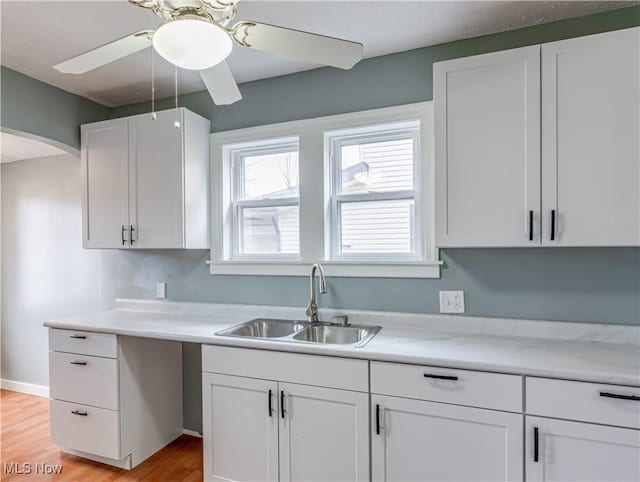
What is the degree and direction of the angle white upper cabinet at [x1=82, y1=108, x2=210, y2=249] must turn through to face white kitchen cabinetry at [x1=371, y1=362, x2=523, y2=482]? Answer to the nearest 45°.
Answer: approximately 90° to its left

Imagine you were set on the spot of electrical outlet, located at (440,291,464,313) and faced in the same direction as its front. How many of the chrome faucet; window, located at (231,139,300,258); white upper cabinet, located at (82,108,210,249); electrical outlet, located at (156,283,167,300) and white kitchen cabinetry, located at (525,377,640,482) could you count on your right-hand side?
4

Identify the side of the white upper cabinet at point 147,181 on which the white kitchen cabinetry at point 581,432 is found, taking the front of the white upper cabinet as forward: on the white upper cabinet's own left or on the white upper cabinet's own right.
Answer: on the white upper cabinet's own left

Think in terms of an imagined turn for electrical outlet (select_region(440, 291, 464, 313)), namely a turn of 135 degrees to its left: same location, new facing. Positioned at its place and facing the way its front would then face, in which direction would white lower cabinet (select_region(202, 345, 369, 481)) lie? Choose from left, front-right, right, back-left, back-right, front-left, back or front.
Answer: back

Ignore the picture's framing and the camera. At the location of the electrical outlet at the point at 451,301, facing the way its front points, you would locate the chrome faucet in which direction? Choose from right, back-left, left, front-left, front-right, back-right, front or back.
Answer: right

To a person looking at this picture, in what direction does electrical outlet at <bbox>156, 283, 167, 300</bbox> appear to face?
facing the viewer and to the left of the viewer

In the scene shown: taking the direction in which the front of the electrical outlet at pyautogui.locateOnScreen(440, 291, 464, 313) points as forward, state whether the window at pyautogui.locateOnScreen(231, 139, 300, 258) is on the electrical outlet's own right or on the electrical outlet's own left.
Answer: on the electrical outlet's own right

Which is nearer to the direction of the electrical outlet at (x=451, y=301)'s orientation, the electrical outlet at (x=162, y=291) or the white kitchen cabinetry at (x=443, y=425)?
the white kitchen cabinetry

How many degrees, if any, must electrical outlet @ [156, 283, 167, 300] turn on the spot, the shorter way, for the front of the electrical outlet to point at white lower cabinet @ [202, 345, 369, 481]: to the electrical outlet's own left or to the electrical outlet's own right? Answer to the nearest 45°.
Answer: approximately 45° to the electrical outlet's own left

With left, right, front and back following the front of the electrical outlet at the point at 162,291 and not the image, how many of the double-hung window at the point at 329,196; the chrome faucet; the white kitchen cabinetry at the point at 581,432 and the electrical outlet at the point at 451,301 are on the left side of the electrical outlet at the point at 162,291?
4

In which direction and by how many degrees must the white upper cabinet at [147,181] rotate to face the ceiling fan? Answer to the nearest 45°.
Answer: approximately 45° to its left
